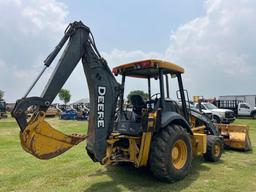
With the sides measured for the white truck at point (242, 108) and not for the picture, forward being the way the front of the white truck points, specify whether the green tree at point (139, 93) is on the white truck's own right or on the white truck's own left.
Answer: on the white truck's own right

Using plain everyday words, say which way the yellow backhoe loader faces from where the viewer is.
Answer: facing away from the viewer and to the right of the viewer
